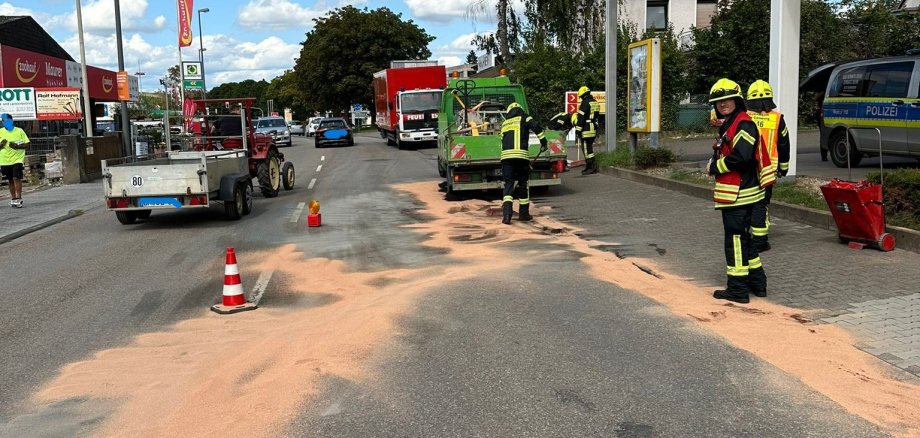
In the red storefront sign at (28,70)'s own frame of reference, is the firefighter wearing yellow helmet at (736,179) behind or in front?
in front

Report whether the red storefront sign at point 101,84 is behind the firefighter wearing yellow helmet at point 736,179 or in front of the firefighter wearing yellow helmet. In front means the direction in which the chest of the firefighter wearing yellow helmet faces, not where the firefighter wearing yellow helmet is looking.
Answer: in front

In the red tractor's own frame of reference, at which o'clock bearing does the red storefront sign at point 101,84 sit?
The red storefront sign is roughly at 10 o'clock from the red tractor.

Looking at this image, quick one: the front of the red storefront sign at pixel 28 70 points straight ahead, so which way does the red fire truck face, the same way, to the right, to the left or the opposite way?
to the right

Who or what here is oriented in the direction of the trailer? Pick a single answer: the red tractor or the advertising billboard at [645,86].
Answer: the advertising billboard

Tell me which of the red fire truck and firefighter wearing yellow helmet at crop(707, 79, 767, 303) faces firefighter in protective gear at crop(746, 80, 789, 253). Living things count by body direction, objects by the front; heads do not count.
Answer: the red fire truck

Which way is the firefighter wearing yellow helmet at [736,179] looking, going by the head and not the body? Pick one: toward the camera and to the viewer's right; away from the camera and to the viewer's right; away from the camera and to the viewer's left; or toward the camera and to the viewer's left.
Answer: toward the camera and to the viewer's left

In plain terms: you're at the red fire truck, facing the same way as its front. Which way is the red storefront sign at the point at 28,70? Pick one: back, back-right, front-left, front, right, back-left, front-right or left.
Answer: right

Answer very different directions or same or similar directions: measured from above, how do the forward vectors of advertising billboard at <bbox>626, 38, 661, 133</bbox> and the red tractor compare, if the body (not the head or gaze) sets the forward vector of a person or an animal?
very different directions

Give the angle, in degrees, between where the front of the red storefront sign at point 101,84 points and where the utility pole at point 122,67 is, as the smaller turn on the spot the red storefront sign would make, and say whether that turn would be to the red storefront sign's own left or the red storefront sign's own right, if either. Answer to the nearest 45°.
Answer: approximately 45° to the red storefront sign's own right
